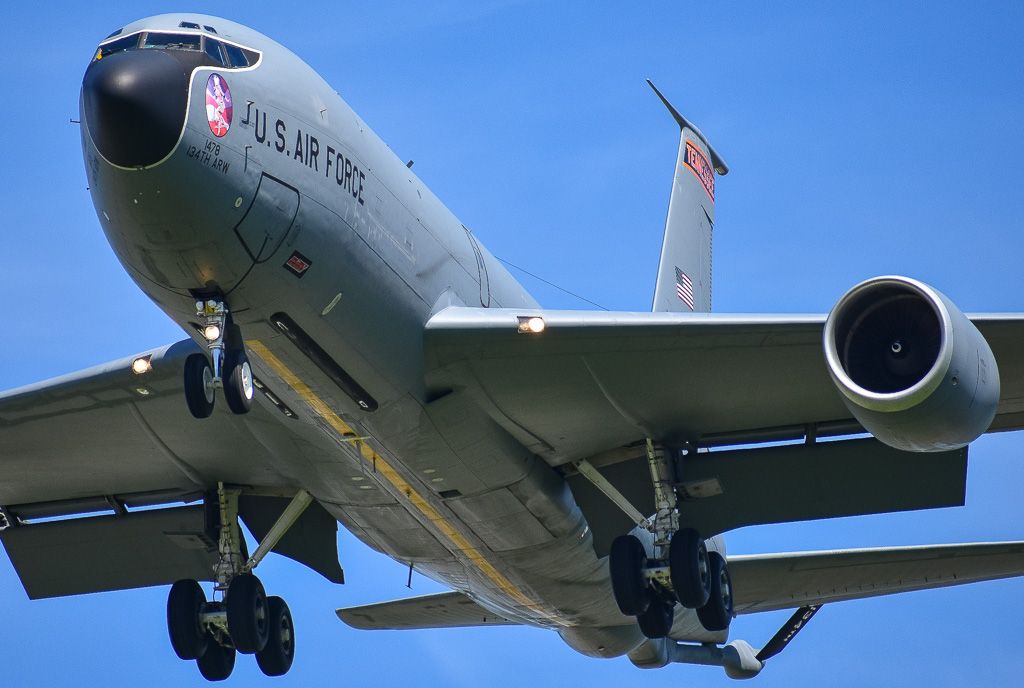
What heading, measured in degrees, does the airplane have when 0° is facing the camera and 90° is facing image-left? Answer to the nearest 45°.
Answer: approximately 45°
